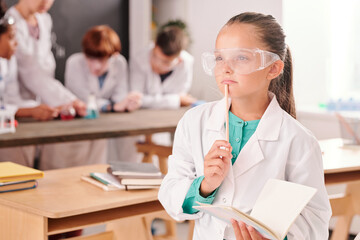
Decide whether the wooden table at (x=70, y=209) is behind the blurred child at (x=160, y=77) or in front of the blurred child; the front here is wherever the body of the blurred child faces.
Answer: in front

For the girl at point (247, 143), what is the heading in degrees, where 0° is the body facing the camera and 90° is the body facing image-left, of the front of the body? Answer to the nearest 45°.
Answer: approximately 45°

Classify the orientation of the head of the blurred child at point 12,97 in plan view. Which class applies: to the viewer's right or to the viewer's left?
to the viewer's right

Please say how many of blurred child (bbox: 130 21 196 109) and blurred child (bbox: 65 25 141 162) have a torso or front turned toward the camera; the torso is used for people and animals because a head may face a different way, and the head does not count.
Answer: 2

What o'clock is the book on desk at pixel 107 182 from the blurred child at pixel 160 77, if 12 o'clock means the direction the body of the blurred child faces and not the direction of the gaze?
The book on desk is roughly at 12 o'clock from the blurred child.

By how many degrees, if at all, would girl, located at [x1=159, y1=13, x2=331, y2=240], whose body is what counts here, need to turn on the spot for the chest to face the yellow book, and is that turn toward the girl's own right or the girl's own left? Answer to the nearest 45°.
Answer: approximately 90° to the girl's own right

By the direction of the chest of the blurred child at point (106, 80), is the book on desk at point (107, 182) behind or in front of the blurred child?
in front

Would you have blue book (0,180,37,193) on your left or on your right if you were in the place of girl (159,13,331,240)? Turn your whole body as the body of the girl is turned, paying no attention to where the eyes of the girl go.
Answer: on your right

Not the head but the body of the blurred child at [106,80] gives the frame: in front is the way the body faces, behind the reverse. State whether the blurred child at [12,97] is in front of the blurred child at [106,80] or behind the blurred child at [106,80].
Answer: in front

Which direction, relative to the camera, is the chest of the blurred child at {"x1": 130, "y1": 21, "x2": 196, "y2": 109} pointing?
toward the camera

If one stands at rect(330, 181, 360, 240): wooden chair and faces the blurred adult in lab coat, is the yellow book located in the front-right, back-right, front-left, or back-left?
front-left

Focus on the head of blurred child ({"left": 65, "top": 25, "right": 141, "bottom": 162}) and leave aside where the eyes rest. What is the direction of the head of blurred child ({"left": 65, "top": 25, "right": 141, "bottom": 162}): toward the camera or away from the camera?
toward the camera

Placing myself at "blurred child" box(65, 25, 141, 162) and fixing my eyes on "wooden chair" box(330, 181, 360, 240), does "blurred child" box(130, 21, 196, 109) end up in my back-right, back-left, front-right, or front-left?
front-left

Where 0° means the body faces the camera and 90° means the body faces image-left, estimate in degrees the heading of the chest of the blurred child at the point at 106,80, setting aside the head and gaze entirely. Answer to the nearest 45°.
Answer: approximately 0°
